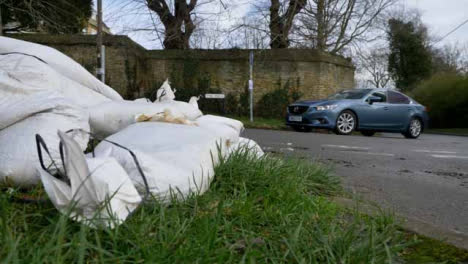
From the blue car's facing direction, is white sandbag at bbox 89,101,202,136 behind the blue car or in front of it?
in front

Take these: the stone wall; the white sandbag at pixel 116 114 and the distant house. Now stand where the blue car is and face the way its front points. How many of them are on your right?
2

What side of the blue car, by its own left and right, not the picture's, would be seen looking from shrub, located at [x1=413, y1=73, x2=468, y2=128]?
back

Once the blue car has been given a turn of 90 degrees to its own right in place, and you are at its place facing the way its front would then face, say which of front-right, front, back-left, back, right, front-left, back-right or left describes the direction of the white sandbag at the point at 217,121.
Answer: back-left

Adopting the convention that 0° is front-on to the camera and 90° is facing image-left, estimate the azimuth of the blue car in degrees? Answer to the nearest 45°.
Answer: approximately 45°

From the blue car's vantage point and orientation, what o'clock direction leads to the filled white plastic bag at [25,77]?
The filled white plastic bag is roughly at 11 o'clock from the blue car.

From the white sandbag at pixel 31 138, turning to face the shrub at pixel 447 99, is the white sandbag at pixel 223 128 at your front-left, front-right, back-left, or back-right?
front-right

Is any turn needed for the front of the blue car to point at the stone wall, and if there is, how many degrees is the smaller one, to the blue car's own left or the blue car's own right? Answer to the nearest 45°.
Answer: approximately 90° to the blue car's own right

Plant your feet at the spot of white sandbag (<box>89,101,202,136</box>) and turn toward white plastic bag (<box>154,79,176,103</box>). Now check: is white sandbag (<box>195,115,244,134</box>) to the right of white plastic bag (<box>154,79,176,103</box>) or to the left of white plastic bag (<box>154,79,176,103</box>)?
right

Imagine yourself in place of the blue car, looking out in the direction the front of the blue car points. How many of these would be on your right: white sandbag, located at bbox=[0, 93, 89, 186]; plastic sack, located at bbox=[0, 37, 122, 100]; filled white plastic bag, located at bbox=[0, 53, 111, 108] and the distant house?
1

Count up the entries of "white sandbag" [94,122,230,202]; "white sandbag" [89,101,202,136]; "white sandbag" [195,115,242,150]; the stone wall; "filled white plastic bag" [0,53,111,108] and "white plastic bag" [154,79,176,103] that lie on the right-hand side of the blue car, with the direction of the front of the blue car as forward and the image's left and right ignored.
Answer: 1

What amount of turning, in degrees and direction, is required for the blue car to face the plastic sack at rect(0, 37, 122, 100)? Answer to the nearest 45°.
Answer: approximately 45° to its left

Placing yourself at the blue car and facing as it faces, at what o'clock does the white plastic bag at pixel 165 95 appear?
The white plastic bag is roughly at 11 o'clock from the blue car.

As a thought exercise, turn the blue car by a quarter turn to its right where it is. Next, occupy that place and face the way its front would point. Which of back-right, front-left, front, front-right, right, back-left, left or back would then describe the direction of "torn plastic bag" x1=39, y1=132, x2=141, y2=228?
back-left

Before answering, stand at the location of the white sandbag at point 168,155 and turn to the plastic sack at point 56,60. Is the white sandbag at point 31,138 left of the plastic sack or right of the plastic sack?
left

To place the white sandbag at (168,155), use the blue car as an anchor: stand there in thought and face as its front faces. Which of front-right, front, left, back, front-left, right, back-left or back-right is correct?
front-left

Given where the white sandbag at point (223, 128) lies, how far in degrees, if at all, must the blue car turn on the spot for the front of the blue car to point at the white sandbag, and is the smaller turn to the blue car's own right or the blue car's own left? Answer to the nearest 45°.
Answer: approximately 45° to the blue car's own left

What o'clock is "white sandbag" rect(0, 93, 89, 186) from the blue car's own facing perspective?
The white sandbag is roughly at 11 o'clock from the blue car.
